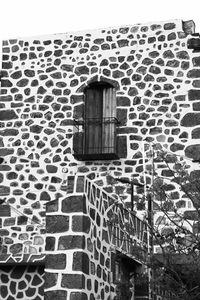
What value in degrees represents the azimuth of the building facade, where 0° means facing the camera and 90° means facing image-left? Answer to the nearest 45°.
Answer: approximately 0°
